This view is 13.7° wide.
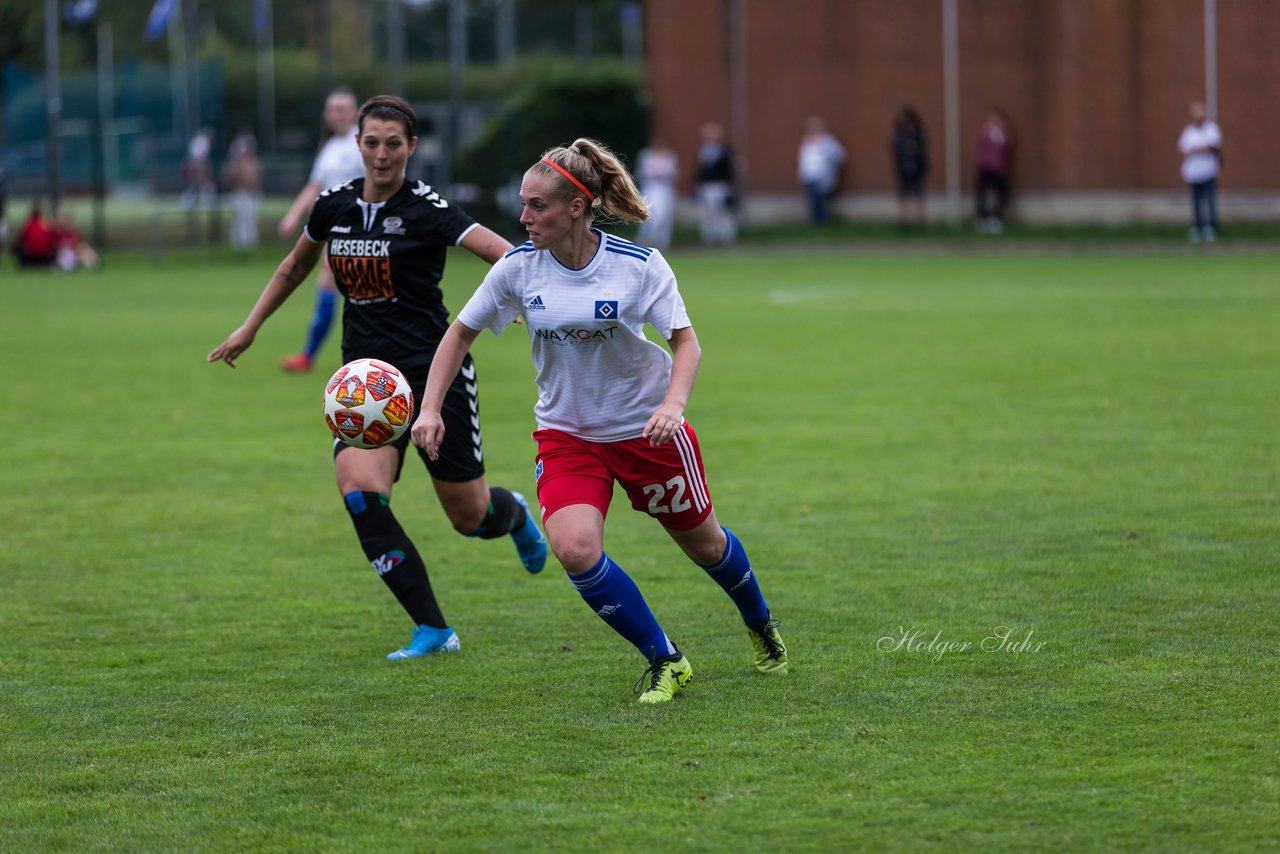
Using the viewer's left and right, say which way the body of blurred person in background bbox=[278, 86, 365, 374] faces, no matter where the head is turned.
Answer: facing the viewer and to the left of the viewer

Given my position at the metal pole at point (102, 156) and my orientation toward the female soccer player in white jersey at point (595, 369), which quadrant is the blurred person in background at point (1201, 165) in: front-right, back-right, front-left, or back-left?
front-left

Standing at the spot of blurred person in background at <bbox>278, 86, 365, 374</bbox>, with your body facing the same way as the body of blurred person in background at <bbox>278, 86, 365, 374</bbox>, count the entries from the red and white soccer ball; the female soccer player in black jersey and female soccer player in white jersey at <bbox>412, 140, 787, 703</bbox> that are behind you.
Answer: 0

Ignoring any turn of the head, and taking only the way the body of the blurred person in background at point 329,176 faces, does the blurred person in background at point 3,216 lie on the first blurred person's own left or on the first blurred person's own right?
on the first blurred person's own right

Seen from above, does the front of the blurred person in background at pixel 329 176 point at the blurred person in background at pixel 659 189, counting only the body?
no

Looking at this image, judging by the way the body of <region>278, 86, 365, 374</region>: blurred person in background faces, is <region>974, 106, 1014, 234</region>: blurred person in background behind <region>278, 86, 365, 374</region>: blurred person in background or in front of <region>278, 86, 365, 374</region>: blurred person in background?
behind

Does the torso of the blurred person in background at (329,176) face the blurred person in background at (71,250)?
no

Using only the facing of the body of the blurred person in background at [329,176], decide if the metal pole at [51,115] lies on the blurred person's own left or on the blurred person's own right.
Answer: on the blurred person's own right

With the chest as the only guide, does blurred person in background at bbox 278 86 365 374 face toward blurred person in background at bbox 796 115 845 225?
no

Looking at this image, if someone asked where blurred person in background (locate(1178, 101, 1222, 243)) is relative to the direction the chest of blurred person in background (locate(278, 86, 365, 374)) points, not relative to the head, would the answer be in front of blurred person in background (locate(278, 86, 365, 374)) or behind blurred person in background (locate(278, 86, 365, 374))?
behind

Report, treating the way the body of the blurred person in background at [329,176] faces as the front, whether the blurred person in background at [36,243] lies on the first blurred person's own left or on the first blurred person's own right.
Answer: on the first blurred person's own right

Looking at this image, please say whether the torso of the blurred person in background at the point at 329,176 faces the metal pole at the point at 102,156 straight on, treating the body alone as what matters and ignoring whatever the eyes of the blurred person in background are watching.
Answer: no

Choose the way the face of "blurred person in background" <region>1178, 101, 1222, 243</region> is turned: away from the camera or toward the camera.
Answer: toward the camera

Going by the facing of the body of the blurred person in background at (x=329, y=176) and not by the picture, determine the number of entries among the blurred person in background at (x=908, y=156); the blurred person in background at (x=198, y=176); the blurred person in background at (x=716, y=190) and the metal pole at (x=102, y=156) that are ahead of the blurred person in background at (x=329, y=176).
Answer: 0
